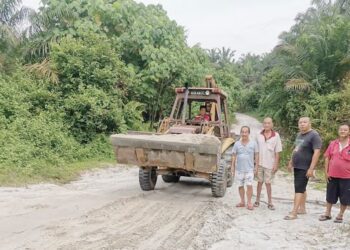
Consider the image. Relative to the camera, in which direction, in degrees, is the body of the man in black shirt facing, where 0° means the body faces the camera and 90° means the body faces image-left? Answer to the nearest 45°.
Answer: approximately 45°

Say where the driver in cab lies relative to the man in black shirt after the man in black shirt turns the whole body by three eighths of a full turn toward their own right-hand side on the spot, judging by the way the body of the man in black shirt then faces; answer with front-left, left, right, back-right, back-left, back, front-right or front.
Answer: front-left
